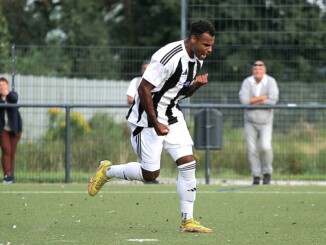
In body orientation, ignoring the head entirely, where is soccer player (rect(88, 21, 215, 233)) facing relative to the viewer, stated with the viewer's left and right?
facing the viewer and to the right of the viewer

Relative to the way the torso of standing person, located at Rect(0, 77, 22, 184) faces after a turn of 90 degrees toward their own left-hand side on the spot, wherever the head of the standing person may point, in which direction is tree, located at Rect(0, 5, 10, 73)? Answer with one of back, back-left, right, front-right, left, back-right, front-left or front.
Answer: left

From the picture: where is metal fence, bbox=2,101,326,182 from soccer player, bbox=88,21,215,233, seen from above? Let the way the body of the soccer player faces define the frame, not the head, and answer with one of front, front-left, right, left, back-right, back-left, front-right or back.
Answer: back-left

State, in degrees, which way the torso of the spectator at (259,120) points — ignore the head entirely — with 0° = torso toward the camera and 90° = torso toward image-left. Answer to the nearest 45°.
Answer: approximately 0°

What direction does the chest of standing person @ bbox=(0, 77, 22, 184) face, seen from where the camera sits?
toward the camera

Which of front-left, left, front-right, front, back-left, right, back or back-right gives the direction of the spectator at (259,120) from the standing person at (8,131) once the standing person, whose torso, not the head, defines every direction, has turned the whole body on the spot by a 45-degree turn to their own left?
front-left

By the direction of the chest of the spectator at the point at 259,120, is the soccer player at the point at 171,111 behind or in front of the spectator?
in front

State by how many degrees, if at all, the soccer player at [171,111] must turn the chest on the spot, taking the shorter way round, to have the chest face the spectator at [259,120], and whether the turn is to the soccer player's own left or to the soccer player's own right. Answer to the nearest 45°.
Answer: approximately 135° to the soccer player's own left

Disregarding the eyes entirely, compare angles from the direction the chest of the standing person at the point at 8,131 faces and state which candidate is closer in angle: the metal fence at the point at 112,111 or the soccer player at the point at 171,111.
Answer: the soccer player
